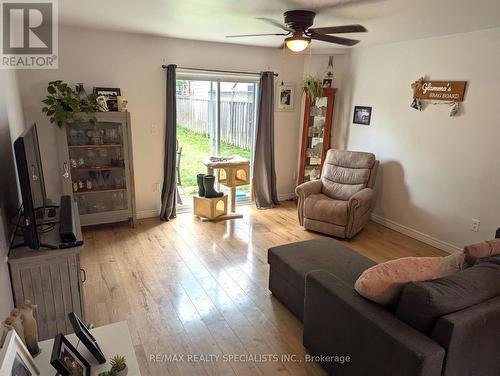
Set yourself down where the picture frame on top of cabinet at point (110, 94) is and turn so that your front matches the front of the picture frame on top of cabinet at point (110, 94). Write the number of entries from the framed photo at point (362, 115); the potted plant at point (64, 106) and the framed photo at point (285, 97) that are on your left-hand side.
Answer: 2

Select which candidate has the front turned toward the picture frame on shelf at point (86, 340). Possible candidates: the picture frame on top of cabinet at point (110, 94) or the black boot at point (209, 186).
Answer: the picture frame on top of cabinet at point (110, 94)

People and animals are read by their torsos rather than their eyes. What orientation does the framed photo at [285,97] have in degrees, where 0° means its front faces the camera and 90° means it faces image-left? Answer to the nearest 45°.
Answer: approximately 0°

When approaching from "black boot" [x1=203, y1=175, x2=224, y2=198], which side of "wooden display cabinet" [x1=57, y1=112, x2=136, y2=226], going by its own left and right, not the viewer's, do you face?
left

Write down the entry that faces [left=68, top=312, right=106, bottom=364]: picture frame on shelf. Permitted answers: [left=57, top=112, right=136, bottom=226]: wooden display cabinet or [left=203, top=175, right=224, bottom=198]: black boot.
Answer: the wooden display cabinet

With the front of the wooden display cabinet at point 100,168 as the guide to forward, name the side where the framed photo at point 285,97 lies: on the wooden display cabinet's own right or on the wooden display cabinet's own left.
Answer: on the wooden display cabinet's own left
